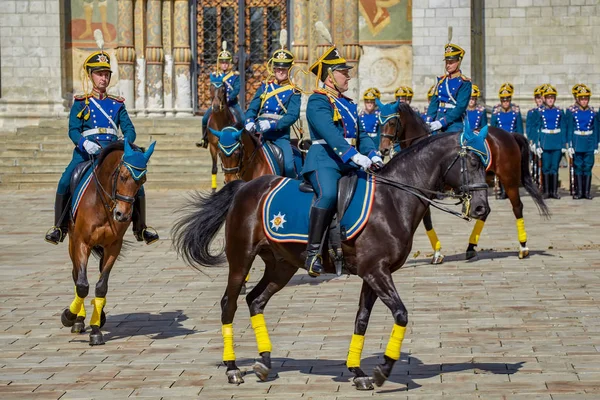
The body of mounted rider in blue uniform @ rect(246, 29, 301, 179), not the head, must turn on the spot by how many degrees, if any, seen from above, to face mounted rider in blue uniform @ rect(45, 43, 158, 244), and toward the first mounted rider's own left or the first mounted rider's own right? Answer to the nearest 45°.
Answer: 0° — they already face them

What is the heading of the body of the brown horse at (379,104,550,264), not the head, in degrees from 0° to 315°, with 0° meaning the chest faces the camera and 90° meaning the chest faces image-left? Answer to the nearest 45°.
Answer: approximately 90°

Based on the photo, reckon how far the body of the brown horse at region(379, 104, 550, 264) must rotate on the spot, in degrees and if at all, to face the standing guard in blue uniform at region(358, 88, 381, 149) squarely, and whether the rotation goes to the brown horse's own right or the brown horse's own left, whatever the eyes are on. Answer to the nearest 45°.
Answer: approximately 90° to the brown horse's own right

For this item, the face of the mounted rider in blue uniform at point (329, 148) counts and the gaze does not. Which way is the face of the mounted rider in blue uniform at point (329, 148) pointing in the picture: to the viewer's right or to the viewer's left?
to the viewer's right

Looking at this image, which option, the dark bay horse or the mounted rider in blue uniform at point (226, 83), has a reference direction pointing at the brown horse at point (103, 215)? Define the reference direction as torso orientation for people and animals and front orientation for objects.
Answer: the mounted rider in blue uniform

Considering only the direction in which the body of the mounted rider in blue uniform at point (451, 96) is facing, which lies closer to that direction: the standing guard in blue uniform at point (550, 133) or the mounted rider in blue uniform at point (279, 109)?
the mounted rider in blue uniform

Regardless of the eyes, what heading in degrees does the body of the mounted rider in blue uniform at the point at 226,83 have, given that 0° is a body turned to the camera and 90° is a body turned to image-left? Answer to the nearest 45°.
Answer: approximately 0°

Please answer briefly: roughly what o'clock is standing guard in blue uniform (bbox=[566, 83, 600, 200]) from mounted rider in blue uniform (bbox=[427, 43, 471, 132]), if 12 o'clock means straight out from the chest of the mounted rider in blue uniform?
The standing guard in blue uniform is roughly at 5 o'clock from the mounted rider in blue uniform.
